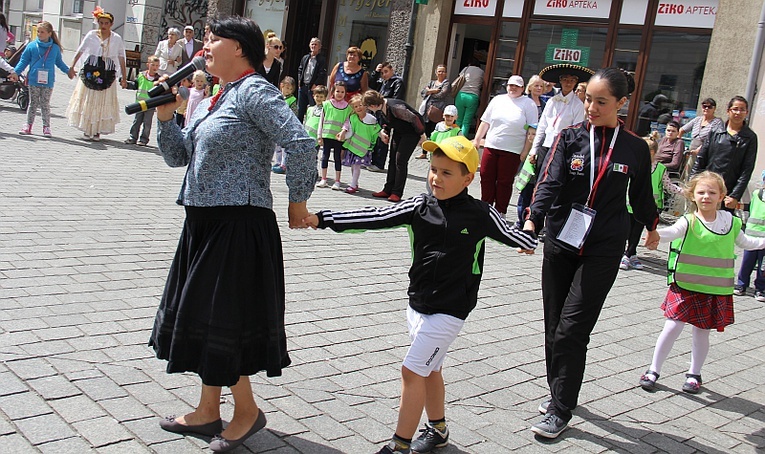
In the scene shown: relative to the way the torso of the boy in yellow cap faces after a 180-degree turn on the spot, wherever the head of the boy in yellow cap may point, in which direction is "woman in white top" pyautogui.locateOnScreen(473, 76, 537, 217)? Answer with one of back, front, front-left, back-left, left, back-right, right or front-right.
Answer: front-left

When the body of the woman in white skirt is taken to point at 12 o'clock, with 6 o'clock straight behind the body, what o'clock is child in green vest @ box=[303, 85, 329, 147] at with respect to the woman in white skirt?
The child in green vest is roughly at 10 o'clock from the woman in white skirt.

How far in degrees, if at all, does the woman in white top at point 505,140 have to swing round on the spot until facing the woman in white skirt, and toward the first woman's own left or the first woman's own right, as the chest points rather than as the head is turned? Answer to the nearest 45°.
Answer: approximately 90° to the first woman's own right

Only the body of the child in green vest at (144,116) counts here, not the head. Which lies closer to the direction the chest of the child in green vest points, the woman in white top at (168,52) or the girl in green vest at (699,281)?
the girl in green vest

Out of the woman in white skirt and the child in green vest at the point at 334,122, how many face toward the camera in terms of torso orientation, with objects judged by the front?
2

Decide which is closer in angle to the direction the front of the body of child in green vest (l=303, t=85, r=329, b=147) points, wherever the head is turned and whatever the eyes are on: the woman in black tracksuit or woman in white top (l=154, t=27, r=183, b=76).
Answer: the woman in black tracksuit
